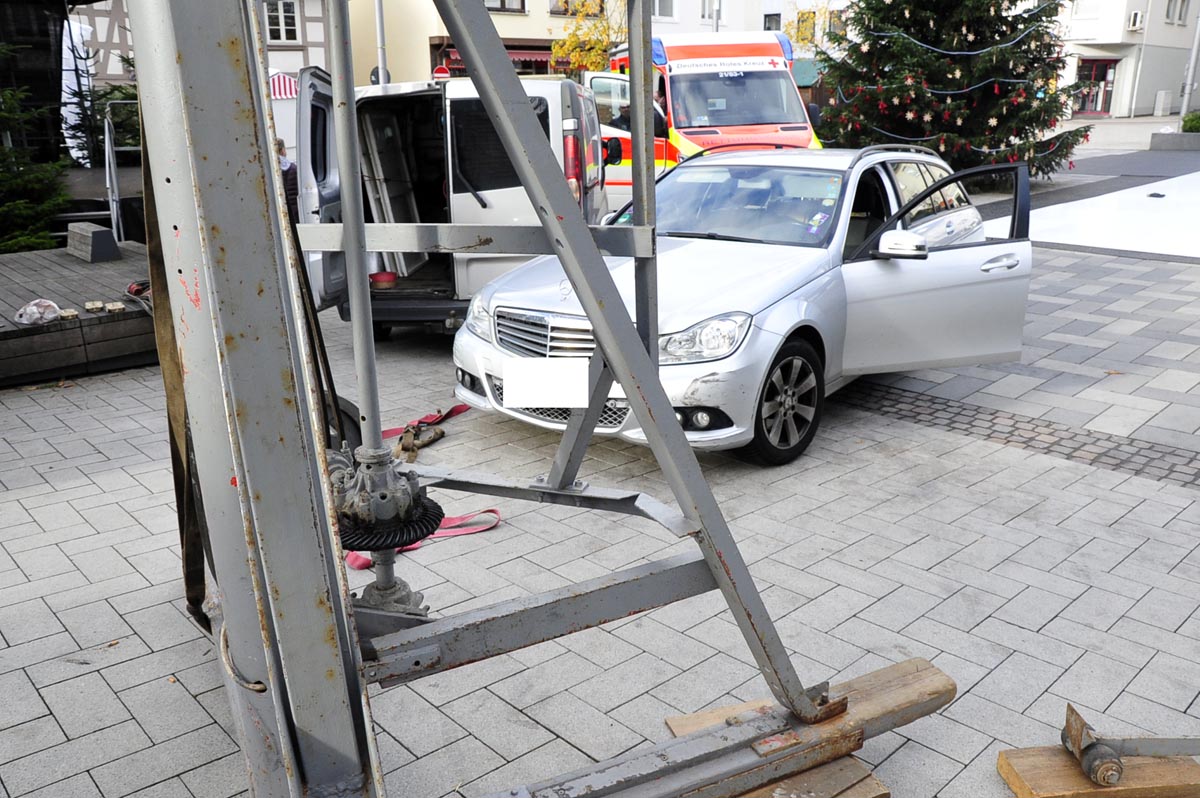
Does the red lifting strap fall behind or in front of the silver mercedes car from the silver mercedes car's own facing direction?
in front

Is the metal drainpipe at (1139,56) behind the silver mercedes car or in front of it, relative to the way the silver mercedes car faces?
behind

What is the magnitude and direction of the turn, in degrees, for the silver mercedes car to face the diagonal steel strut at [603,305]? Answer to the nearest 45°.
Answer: approximately 45° to its left

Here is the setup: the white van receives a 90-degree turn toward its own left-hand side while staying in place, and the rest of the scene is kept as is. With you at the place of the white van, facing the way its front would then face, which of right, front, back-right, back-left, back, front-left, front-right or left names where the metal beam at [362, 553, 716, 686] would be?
left

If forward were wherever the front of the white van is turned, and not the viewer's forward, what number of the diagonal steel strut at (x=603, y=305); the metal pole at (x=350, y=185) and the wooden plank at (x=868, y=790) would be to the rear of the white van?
3

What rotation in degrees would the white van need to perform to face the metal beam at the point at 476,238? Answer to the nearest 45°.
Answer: approximately 180°

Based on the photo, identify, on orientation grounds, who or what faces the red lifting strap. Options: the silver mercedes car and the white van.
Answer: the silver mercedes car

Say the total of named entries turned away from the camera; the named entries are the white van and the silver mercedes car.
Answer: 1

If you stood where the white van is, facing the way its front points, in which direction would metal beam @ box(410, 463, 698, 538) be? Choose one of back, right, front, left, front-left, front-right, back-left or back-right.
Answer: back

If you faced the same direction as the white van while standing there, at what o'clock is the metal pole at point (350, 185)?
The metal pole is roughly at 6 o'clock from the white van.

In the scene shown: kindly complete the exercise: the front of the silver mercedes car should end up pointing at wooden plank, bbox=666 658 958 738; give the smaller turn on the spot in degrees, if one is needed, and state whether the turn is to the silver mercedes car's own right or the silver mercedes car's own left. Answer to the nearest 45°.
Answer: approximately 45° to the silver mercedes car's own left

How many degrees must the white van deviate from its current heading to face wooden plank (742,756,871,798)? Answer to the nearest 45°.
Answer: approximately 180°

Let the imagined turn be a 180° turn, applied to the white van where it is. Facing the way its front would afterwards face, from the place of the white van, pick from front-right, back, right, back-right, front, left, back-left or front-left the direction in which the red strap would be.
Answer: front

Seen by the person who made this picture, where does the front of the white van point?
facing away from the viewer

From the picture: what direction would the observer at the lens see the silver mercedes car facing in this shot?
facing the viewer and to the left of the viewer

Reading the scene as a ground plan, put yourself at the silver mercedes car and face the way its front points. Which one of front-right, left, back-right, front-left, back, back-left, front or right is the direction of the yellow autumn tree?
back-right

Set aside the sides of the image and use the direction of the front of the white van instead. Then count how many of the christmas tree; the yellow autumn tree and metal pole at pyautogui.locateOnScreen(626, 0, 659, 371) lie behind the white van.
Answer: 1

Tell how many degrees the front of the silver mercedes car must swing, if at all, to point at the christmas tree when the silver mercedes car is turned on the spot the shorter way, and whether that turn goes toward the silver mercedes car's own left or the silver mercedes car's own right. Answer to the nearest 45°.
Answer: approximately 135° to the silver mercedes car's own right

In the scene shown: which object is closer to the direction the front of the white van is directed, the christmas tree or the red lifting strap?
the christmas tree

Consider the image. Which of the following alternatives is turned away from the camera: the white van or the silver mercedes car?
the white van
